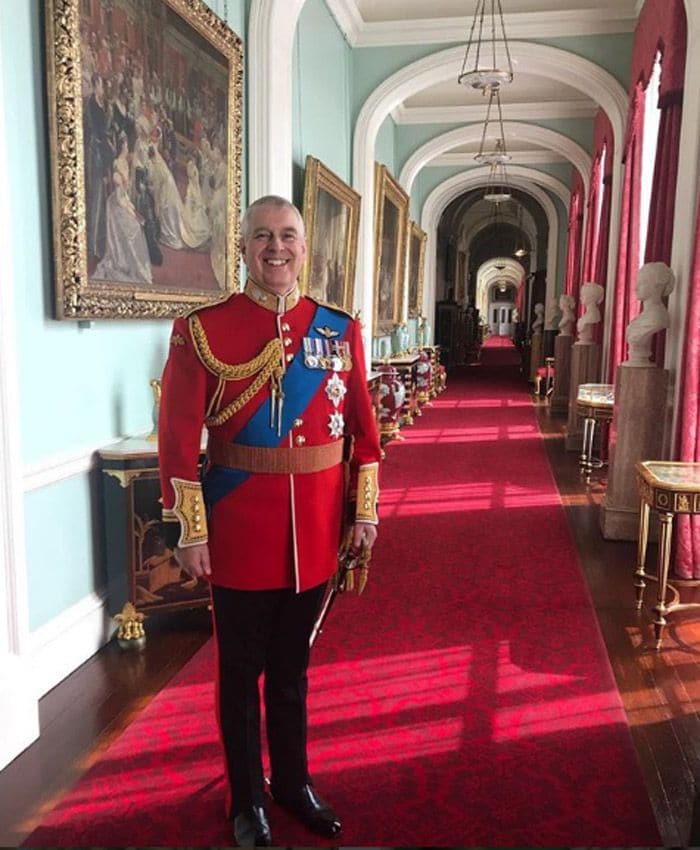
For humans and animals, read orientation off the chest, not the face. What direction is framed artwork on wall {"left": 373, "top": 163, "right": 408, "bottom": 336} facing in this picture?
to the viewer's right

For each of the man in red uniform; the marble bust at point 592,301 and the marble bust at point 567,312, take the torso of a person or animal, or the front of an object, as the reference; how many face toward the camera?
1

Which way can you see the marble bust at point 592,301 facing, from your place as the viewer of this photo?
facing to the left of the viewer

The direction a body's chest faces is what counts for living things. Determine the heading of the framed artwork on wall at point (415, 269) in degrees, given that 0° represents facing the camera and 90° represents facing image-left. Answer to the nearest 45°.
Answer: approximately 270°

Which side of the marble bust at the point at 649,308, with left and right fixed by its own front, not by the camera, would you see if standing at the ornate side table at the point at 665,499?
left

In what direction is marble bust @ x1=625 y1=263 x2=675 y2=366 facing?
to the viewer's left

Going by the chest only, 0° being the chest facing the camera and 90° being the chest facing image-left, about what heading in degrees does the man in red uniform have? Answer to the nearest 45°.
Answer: approximately 0°

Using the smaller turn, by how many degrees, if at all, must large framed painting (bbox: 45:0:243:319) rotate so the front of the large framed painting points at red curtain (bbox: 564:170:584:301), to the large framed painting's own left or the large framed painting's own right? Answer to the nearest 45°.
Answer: approximately 90° to the large framed painting's own left

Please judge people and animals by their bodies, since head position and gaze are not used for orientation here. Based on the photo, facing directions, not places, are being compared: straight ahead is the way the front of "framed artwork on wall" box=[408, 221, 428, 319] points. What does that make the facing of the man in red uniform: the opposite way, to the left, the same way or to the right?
to the right

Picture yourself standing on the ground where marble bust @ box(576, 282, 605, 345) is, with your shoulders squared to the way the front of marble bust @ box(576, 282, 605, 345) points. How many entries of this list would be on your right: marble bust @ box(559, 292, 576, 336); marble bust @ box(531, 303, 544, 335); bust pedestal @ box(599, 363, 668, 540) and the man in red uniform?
2

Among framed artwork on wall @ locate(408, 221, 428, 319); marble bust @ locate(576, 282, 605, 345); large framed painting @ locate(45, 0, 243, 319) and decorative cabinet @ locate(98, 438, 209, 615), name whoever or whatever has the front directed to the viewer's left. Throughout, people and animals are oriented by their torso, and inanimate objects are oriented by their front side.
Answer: the marble bust

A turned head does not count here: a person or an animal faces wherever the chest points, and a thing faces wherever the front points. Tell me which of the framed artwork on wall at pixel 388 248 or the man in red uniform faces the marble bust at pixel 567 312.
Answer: the framed artwork on wall

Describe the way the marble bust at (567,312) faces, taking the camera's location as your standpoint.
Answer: facing to the left of the viewer

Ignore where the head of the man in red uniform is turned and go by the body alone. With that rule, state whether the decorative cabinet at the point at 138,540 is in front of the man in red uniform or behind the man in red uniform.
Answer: behind

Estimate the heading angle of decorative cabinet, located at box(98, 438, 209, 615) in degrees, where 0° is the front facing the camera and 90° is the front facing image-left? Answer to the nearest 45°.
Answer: approximately 315°

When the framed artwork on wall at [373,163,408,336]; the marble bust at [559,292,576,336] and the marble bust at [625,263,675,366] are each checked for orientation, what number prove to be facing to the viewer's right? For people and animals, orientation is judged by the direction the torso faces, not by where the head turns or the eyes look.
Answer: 1

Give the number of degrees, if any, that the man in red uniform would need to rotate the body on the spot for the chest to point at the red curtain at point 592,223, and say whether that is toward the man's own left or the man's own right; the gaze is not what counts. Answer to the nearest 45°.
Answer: approximately 135° to the man's own left
